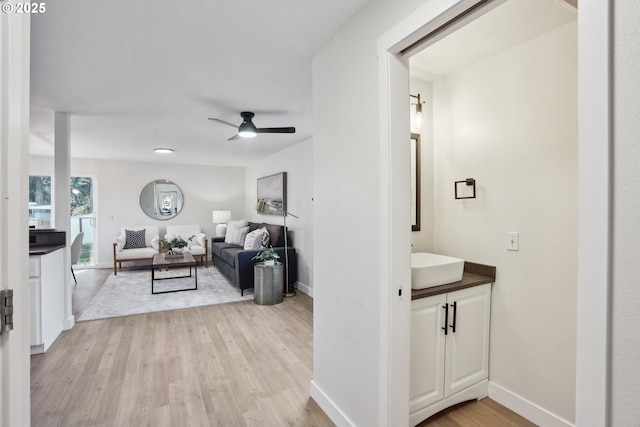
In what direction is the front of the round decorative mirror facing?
toward the camera

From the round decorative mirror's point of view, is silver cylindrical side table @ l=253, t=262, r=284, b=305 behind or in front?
in front

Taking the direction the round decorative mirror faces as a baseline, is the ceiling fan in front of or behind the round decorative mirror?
in front

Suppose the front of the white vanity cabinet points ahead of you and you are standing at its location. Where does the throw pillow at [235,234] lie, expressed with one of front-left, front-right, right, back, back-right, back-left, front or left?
back

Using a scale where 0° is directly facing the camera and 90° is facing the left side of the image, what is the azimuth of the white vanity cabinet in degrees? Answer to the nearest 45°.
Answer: approximately 315°

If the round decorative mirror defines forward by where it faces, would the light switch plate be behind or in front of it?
in front

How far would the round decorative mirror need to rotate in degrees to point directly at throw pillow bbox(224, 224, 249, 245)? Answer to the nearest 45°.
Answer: approximately 45° to its left

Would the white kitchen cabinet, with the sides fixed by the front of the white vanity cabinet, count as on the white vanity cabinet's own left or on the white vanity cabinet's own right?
on the white vanity cabinet's own right

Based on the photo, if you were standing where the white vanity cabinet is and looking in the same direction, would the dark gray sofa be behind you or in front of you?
behind

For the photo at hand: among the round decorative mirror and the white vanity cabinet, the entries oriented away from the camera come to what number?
0

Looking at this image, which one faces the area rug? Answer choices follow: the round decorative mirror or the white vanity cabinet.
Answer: the round decorative mirror

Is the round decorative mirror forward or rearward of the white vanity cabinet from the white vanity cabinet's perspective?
rearward

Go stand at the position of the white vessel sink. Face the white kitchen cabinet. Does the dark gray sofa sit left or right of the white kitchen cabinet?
right

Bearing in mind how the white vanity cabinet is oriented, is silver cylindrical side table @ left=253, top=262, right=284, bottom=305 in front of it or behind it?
behind
